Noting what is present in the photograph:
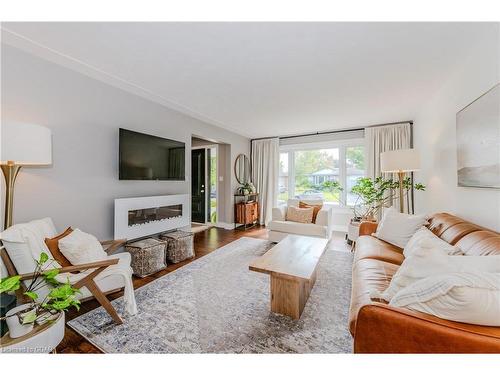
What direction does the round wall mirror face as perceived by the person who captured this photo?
facing the viewer and to the right of the viewer

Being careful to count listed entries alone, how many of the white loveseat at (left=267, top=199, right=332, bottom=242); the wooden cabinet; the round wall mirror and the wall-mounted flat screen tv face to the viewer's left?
0

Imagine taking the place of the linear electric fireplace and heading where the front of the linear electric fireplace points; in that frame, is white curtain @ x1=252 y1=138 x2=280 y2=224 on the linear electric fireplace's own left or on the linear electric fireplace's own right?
on the linear electric fireplace's own left

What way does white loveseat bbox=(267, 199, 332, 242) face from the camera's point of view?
toward the camera

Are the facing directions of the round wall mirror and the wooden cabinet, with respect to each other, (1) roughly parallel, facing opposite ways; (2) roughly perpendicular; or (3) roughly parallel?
roughly parallel

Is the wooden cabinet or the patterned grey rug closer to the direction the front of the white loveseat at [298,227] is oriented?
the patterned grey rug

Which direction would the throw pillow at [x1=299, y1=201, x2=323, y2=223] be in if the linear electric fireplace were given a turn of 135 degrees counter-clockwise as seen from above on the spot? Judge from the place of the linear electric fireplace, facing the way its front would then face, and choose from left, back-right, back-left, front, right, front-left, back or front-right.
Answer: right

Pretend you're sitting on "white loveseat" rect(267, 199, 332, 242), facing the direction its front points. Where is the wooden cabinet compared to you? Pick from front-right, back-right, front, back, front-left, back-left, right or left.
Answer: back-right

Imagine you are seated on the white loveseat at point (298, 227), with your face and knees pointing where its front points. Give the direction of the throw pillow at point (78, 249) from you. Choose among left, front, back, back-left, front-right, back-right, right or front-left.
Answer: front-right

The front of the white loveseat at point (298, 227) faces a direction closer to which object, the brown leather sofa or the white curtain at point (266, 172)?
the brown leather sofa

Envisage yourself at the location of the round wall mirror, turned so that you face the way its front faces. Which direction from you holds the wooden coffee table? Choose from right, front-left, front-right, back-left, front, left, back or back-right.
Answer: front-right
